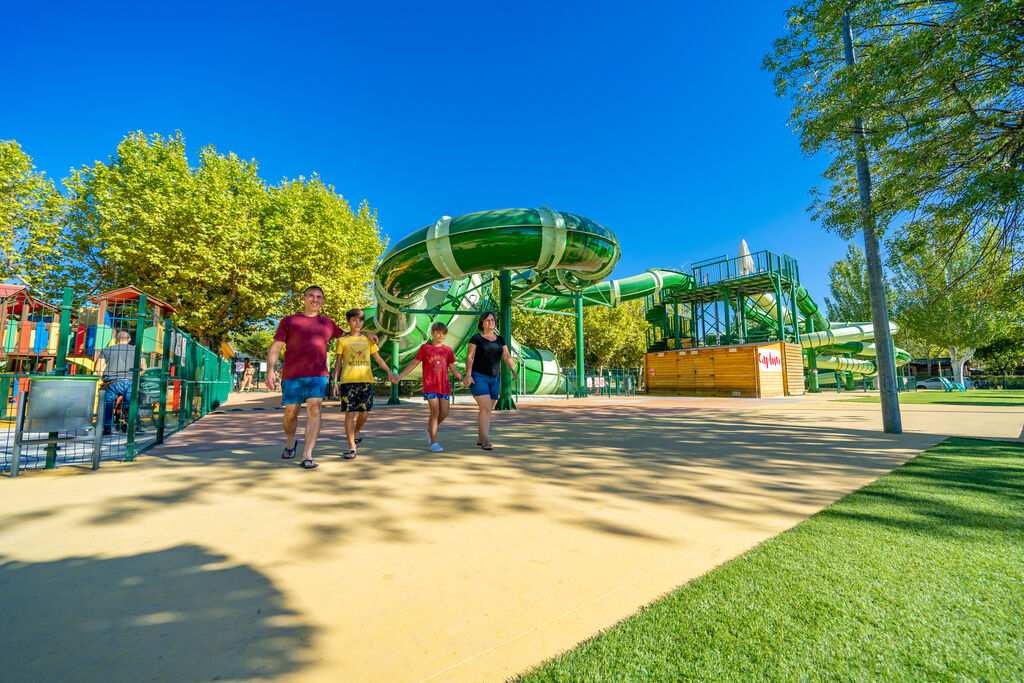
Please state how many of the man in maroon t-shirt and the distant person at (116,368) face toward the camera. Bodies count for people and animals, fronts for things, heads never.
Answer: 1

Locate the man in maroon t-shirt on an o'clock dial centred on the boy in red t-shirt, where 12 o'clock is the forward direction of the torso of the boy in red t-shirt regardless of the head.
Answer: The man in maroon t-shirt is roughly at 2 o'clock from the boy in red t-shirt.

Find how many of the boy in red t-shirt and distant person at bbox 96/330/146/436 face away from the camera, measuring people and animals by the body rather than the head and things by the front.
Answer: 1

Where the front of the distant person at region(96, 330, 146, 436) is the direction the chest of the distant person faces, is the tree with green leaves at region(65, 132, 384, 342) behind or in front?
in front

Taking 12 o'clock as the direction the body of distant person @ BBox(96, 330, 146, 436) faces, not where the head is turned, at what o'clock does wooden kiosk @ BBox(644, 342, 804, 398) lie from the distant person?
The wooden kiosk is roughly at 3 o'clock from the distant person.

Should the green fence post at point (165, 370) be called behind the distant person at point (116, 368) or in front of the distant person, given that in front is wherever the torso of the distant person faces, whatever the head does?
behind

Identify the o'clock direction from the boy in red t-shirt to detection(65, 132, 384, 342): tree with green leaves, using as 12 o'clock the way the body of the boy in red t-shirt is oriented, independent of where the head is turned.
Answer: The tree with green leaves is roughly at 5 o'clock from the boy in red t-shirt.

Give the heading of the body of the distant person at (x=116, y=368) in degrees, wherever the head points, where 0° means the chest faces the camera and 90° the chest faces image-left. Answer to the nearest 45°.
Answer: approximately 180°

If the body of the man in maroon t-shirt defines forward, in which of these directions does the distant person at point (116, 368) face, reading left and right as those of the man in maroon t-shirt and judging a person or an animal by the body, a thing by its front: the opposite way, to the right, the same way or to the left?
the opposite way

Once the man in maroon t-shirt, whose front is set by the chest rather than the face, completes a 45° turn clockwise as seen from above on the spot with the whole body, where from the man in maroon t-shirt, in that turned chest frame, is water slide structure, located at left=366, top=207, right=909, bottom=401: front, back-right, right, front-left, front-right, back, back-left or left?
back

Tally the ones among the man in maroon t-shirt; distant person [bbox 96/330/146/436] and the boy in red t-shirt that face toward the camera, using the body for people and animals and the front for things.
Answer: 2

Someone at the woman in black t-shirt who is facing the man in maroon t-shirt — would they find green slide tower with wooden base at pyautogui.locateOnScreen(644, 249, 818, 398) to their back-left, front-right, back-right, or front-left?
back-right
